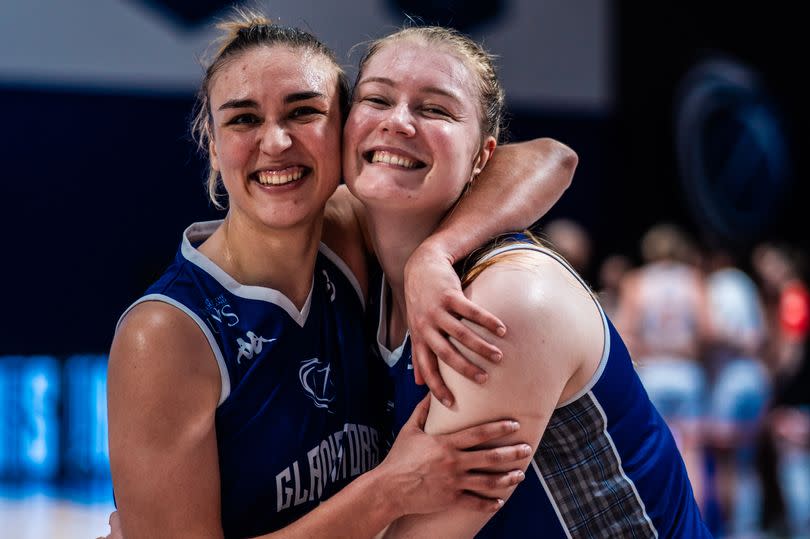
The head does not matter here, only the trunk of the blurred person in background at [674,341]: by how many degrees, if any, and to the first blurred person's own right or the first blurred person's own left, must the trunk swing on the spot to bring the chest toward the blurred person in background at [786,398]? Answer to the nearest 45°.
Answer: approximately 45° to the first blurred person's own right

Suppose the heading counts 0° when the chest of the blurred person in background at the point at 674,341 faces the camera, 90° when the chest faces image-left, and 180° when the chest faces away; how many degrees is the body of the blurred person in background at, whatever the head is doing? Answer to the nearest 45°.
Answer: approximately 180°
